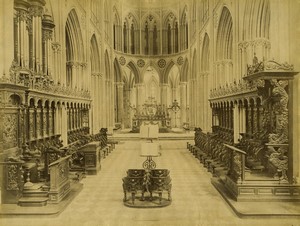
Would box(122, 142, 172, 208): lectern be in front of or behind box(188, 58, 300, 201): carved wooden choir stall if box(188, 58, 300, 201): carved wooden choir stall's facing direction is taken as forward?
in front

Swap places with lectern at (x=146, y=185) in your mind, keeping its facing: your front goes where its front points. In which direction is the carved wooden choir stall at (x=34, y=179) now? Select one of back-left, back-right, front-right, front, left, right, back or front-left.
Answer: right

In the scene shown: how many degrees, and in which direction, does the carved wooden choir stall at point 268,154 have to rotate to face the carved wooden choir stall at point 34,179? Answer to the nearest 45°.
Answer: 0° — it already faces it

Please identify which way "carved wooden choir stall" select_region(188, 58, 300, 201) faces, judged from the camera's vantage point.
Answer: facing to the left of the viewer

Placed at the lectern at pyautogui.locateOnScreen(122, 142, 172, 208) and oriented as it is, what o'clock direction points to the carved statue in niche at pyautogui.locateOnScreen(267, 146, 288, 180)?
The carved statue in niche is roughly at 9 o'clock from the lectern.

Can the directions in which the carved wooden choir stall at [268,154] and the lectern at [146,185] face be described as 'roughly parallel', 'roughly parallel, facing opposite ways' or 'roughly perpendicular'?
roughly perpendicular
